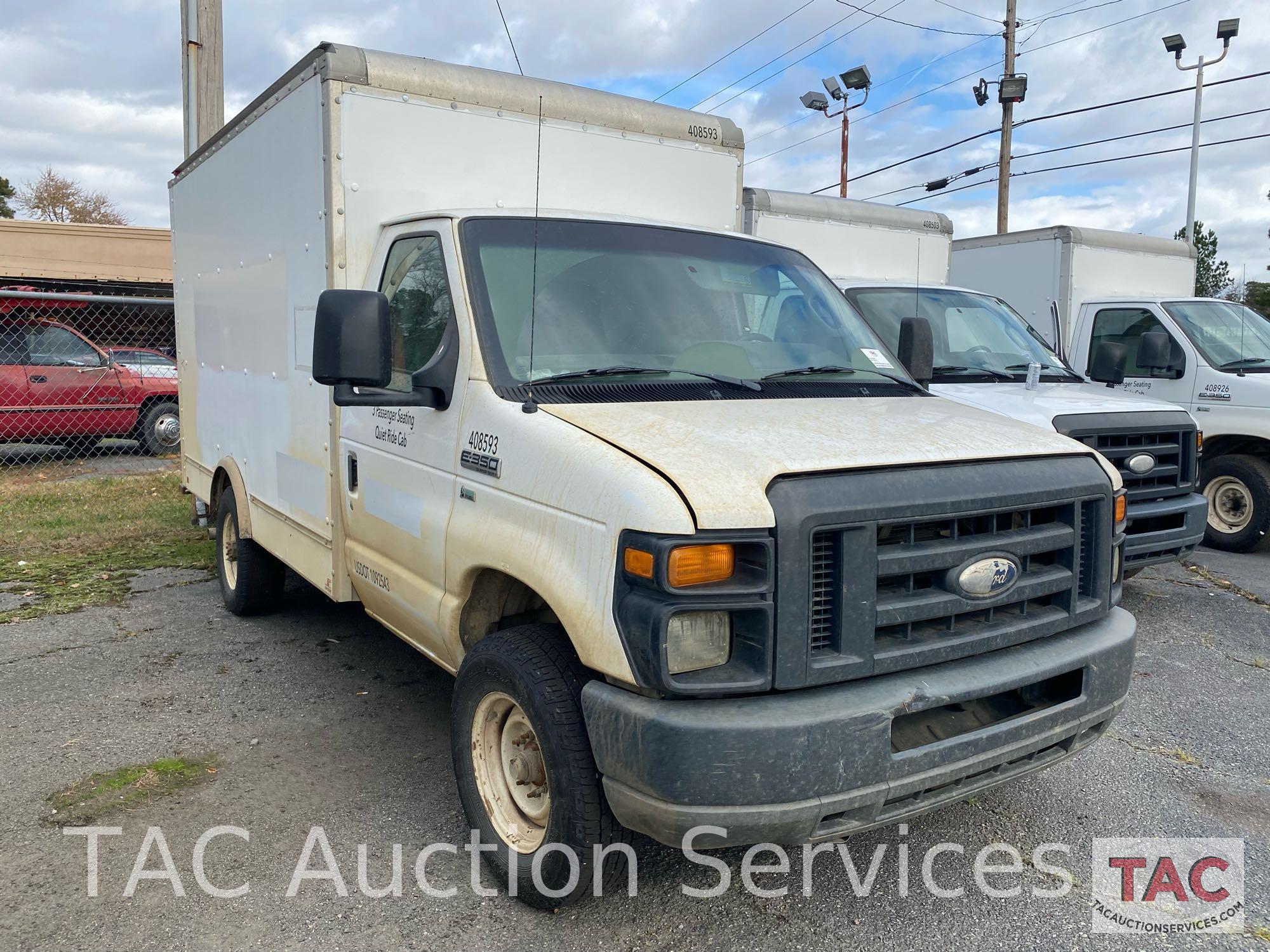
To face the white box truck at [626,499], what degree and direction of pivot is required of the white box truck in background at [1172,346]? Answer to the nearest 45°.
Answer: approximately 45° to its right

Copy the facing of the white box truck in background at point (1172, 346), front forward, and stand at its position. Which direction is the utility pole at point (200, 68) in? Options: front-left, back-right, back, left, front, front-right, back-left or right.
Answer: back-right

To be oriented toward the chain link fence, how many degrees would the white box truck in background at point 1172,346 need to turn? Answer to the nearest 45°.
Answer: approximately 135° to its right

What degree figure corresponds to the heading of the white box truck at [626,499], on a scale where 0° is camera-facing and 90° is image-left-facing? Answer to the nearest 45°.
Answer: approximately 315°

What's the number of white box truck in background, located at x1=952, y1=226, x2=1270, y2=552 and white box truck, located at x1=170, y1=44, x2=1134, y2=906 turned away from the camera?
0

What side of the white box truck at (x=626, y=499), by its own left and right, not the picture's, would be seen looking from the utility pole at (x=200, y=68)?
back

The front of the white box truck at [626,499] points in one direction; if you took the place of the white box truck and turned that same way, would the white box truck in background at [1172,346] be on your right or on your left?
on your left

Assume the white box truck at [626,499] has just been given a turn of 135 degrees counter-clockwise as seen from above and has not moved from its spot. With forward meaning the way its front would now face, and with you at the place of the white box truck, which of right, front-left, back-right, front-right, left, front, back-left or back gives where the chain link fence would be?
front-left

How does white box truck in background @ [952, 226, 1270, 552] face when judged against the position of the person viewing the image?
facing the viewer and to the right of the viewer

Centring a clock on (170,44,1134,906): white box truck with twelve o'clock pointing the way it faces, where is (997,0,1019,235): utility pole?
The utility pole is roughly at 8 o'clock from the white box truck.

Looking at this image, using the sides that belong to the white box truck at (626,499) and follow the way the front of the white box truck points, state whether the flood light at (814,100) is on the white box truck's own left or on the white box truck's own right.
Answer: on the white box truck's own left
